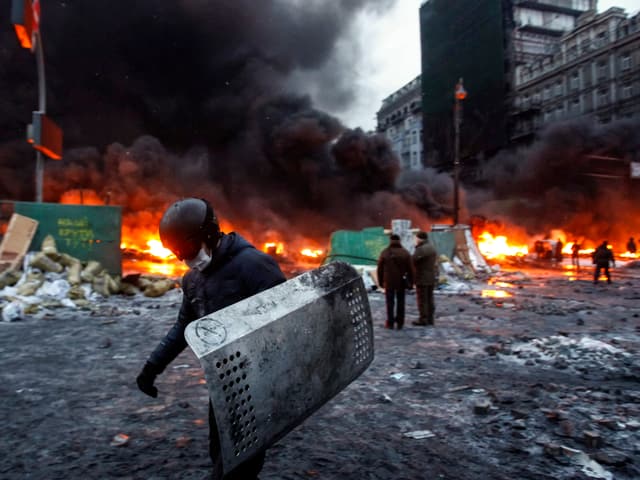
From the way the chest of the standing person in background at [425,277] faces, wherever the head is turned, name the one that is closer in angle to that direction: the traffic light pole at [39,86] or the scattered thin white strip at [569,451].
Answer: the traffic light pole

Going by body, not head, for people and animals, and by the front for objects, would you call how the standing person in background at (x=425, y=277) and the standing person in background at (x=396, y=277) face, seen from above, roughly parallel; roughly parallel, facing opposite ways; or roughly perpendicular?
roughly perpendicular

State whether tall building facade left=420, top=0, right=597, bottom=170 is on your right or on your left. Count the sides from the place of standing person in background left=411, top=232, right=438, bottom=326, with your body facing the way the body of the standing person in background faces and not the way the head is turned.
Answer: on your right

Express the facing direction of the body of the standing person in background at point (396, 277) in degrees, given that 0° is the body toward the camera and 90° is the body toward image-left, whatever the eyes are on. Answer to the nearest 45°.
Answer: approximately 180°

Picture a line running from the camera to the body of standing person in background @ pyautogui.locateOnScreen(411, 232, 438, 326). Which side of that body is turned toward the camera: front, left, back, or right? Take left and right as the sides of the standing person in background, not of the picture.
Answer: left

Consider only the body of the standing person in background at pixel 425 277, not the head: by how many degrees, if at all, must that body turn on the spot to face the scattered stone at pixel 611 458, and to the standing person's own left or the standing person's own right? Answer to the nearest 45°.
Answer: approximately 90° to the standing person's own left

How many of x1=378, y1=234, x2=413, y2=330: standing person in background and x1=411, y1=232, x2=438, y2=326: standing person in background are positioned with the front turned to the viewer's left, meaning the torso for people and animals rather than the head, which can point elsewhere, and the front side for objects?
1

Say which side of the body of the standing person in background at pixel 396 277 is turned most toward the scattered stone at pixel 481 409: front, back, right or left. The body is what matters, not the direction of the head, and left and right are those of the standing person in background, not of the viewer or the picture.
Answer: back

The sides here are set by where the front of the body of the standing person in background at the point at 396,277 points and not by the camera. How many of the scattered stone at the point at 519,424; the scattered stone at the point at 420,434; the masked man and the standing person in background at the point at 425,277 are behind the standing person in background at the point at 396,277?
3
